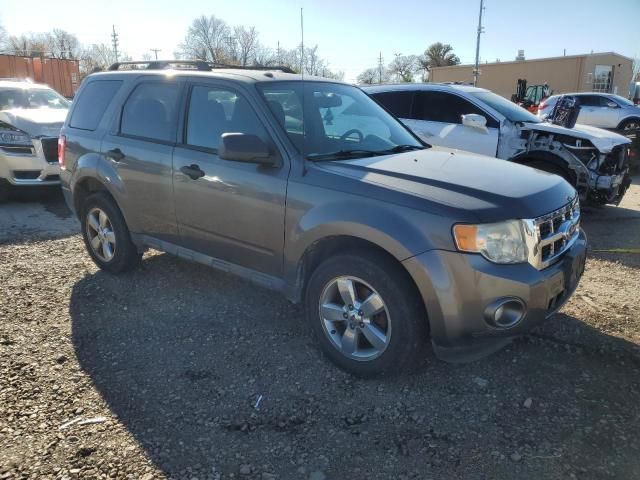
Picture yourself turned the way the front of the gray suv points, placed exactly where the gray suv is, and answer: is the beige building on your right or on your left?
on your left

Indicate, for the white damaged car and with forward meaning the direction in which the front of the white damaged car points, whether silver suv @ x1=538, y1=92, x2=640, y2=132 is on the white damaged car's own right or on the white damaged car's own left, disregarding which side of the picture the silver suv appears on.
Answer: on the white damaged car's own left

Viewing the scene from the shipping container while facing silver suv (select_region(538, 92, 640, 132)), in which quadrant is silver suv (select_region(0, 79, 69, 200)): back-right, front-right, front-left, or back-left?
front-right

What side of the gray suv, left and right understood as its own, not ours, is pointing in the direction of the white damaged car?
left

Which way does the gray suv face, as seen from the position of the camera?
facing the viewer and to the right of the viewer

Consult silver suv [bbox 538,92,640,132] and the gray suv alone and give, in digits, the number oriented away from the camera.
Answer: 0
